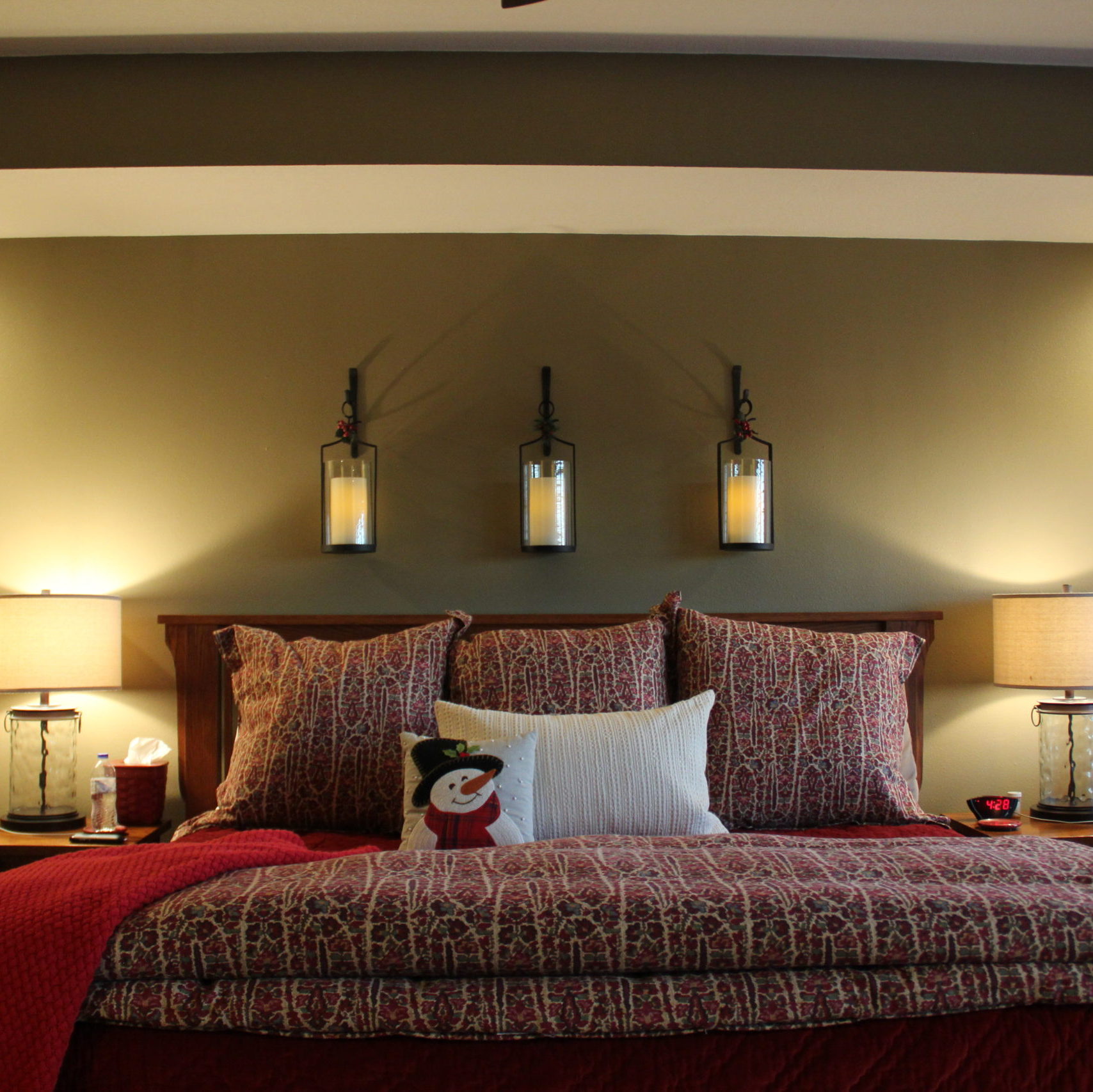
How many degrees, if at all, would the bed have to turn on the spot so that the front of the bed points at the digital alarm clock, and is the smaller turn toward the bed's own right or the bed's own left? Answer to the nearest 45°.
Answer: approximately 135° to the bed's own left

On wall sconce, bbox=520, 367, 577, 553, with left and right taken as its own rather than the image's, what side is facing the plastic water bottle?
right

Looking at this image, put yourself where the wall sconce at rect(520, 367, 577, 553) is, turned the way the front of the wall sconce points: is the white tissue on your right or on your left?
on your right

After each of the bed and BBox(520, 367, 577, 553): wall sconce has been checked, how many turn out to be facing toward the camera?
2

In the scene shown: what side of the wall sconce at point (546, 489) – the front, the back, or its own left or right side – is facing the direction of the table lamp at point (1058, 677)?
left

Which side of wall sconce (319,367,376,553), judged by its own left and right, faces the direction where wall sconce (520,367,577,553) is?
left

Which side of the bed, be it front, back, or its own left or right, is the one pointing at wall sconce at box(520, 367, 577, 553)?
back

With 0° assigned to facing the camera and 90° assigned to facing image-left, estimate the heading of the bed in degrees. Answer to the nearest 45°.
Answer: approximately 0°
